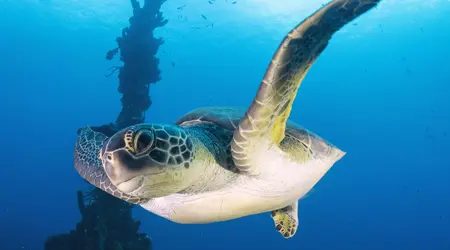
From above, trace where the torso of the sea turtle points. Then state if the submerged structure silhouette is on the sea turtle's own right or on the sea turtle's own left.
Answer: on the sea turtle's own right

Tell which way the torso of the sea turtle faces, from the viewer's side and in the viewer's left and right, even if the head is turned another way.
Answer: facing the viewer and to the left of the viewer
